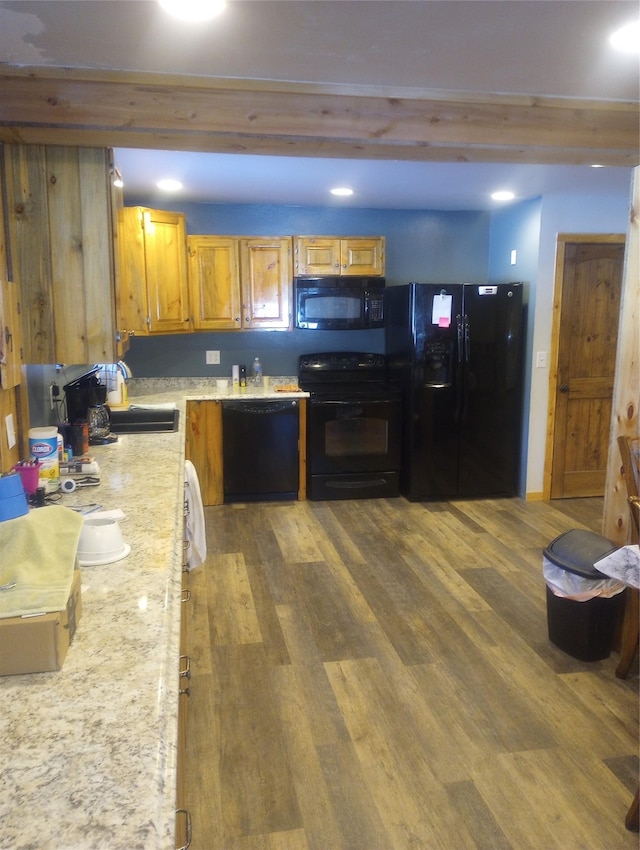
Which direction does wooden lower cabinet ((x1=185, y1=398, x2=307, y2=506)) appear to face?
toward the camera

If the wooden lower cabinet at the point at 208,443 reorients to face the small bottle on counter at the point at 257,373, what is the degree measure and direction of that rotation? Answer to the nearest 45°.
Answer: approximately 135° to its left

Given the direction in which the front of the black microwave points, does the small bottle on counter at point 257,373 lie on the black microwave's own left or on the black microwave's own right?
on the black microwave's own right

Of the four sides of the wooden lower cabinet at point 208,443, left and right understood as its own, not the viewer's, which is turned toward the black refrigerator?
left

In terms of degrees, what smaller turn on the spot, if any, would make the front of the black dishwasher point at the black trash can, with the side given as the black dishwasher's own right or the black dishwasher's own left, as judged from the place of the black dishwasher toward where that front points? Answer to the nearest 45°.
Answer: approximately 45° to the black dishwasher's own left

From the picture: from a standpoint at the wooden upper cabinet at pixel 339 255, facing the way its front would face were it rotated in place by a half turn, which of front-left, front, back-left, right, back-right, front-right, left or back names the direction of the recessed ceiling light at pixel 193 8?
back

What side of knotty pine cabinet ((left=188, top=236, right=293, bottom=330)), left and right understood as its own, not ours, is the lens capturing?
front

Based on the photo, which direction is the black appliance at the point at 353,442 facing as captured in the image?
toward the camera

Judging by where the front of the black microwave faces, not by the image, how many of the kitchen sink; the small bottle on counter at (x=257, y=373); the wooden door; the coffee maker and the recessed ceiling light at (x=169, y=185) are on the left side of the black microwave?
1
